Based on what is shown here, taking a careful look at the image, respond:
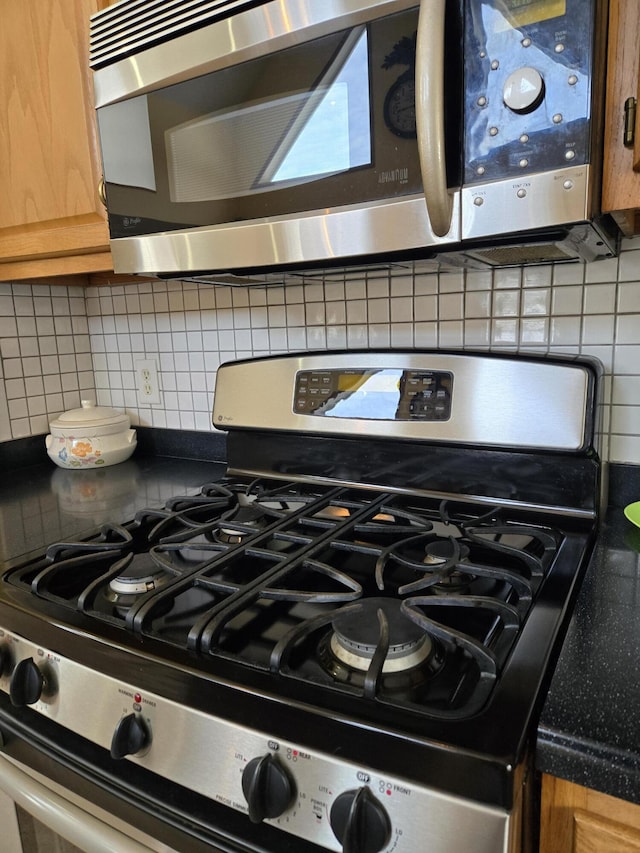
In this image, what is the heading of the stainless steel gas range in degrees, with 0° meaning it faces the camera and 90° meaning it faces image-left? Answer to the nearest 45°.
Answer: approximately 45°

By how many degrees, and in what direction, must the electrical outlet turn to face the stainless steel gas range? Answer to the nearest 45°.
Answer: approximately 45° to its left

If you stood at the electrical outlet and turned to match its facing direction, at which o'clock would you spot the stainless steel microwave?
The stainless steel microwave is roughly at 10 o'clock from the electrical outlet.

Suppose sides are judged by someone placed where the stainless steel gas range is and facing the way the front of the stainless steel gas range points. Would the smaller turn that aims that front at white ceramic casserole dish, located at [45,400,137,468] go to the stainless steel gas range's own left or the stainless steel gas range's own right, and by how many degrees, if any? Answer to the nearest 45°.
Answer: approximately 90° to the stainless steel gas range's own right

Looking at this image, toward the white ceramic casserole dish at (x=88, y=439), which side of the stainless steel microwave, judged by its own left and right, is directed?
right

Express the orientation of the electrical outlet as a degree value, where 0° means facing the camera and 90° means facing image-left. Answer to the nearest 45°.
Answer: approximately 45°

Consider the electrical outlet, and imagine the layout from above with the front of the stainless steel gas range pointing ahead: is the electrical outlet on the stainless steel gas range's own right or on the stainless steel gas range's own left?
on the stainless steel gas range's own right
